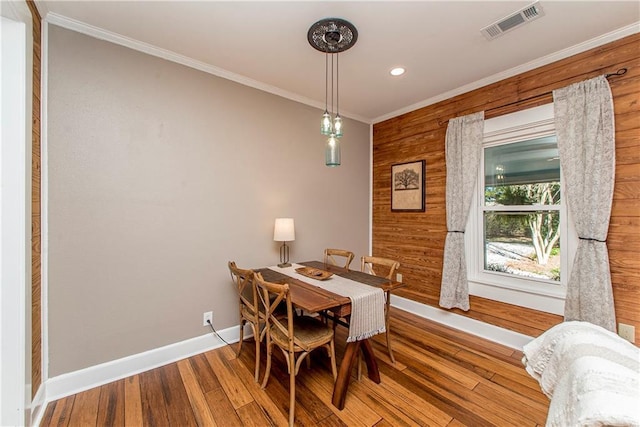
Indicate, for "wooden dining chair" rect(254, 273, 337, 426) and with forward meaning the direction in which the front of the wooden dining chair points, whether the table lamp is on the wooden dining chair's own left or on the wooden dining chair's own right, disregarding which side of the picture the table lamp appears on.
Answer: on the wooden dining chair's own left

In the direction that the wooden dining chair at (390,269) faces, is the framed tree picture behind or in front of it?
behind

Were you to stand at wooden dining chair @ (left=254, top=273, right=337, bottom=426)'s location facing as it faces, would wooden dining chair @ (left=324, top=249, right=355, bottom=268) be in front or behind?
in front

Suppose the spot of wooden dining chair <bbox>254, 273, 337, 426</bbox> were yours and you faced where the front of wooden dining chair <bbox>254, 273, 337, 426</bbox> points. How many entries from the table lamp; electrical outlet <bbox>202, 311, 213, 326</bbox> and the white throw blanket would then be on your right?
1

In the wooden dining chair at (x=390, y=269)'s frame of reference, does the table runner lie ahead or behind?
ahead

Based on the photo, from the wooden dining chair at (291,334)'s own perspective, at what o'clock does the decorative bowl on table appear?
The decorative bowl on table is roughly at 11 o'clock from the wooden dining chair.

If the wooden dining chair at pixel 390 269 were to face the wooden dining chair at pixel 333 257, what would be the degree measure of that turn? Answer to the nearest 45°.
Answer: approximately 90° to its right

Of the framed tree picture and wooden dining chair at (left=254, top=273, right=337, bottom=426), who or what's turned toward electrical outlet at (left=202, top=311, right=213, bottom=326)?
the framed tree picture

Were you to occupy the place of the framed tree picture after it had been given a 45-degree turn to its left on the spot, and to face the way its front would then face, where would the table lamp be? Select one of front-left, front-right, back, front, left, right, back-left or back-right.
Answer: front-right

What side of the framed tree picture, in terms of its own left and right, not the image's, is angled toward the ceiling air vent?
left

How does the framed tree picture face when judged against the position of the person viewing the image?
facing the viewer and to the left of the viewer

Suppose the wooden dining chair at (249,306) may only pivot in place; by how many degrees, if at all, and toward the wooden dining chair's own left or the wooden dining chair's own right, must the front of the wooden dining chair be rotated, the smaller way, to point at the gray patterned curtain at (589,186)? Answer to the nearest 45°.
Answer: approximately 45° to the wooden dining chair's own right

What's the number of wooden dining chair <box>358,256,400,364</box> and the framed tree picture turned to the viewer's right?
0

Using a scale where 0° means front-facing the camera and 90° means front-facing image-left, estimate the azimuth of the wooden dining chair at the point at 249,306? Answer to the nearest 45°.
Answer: approximately 225°

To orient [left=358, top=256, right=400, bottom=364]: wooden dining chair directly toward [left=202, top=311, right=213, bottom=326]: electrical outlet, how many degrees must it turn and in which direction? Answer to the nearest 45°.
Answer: approximately 45° to its right

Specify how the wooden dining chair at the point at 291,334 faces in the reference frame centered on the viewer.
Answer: facing away from the viewer and to the right of the viewer

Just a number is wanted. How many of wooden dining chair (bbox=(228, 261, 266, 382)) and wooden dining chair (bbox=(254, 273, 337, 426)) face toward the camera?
0

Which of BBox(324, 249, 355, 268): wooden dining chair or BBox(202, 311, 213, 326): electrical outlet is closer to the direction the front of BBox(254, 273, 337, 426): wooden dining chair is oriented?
the wooden dining chair

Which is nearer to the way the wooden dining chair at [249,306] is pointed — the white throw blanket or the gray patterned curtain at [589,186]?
the gray patterned curtain

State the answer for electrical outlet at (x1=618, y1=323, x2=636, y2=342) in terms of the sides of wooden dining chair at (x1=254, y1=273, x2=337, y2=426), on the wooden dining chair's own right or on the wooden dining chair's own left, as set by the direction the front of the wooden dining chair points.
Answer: on the wooden dining chair's own right

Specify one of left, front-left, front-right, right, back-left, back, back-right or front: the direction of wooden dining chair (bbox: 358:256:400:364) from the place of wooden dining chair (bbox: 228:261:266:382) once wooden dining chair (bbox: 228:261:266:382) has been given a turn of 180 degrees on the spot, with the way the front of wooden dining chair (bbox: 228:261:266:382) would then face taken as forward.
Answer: back-left
